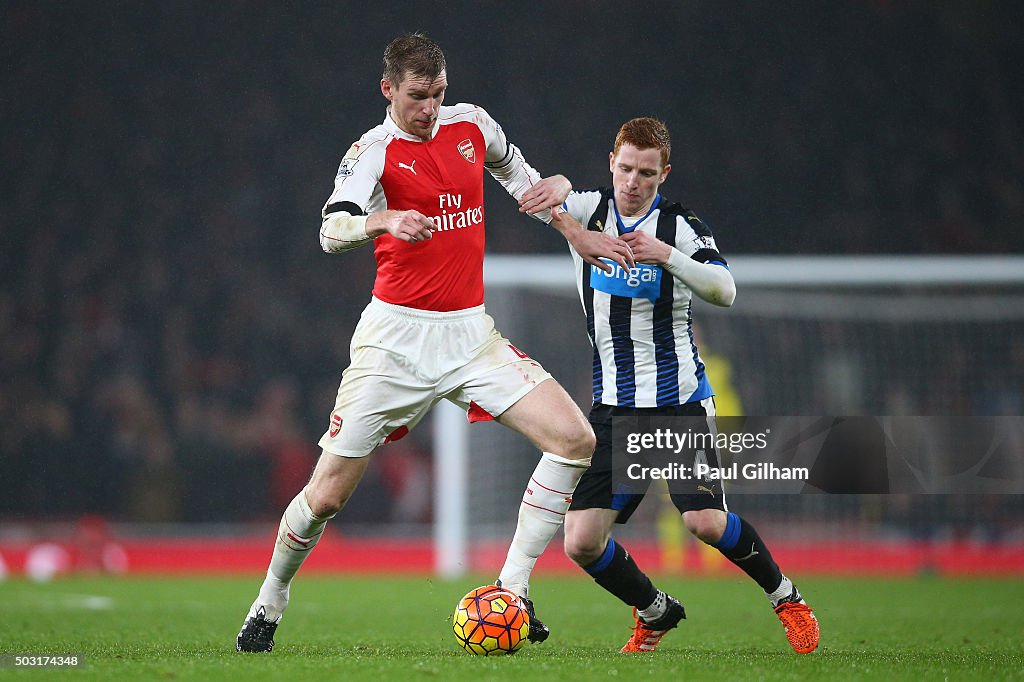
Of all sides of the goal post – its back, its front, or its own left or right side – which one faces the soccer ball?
front

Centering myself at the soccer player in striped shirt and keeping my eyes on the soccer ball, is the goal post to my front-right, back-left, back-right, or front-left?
back-right

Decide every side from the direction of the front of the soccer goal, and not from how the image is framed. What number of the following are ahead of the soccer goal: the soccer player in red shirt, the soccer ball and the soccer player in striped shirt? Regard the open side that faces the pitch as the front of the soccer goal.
3

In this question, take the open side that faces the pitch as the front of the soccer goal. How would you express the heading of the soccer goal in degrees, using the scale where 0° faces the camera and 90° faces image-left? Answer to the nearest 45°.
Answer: approximately 0°

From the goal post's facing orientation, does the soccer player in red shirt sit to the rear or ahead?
ahead

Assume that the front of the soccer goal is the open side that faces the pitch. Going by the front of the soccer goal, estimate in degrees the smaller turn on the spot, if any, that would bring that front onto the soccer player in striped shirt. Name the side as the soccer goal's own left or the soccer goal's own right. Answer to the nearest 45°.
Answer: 0° — it already faces them
